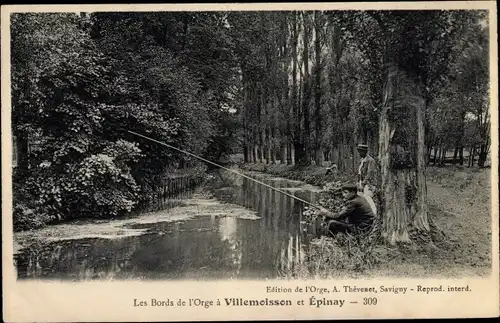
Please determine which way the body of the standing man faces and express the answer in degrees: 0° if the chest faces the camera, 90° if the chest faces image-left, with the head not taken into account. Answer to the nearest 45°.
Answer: approximately 45°
